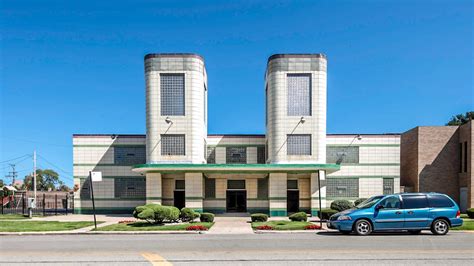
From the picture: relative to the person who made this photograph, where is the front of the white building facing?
facing the viewer

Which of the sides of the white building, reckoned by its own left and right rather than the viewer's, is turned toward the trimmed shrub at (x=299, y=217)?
front

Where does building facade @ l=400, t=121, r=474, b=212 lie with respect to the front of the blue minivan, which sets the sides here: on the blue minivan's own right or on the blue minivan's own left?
on the blue minivan's own right
